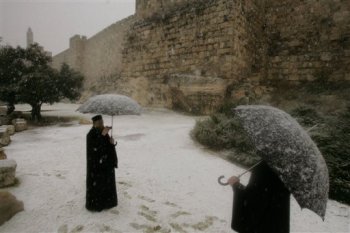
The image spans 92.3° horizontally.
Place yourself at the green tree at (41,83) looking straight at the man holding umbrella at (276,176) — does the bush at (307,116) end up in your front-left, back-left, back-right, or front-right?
front-left

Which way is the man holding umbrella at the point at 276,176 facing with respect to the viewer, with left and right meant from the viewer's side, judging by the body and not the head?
facing away from the viewer and to the left of the viewer

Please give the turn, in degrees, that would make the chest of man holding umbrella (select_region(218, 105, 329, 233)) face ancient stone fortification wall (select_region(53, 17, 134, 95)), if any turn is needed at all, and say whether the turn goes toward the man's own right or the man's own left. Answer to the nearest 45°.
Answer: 0° — they already face it

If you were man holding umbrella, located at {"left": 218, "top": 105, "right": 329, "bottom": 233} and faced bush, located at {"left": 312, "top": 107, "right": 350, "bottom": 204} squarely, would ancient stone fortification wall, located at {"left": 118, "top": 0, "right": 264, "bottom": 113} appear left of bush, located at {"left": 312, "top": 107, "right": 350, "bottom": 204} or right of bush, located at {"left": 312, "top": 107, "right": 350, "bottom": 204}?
left

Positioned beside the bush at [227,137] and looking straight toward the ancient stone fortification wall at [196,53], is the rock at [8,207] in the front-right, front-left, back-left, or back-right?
back-left

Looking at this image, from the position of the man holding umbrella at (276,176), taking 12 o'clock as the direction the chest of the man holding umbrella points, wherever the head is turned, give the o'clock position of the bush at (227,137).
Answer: The bush is roughly at 1 o'clock from the man holding umbrella.

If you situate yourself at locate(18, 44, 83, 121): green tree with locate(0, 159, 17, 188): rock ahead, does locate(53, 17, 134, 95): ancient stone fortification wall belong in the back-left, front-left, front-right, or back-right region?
back-left
